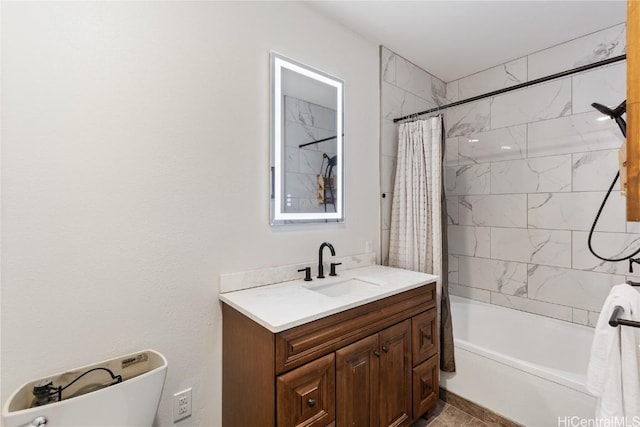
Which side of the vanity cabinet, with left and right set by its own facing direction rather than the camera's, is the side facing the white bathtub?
left

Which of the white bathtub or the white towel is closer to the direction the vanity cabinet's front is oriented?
the white towel

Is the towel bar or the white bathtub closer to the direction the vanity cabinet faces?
the towel bar

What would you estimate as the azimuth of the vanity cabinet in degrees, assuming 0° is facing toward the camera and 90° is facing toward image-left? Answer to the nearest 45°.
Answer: approximately 315°

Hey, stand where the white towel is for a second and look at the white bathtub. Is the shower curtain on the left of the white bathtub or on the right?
left

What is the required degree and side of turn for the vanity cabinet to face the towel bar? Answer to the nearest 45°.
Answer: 0° — it already faces it

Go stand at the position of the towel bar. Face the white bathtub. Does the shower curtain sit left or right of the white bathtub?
left

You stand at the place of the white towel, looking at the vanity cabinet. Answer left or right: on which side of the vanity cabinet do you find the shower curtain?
right

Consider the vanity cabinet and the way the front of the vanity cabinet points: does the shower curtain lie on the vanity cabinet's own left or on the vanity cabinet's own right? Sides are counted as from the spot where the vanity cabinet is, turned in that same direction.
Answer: on the vanity cabinet's own left

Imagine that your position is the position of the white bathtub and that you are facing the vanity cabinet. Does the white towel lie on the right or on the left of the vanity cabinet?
left

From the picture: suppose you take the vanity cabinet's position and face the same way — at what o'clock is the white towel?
The white towel is roughly at 11 o'clock from the vanity cabinet.

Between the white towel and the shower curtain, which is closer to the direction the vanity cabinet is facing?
the white towel
